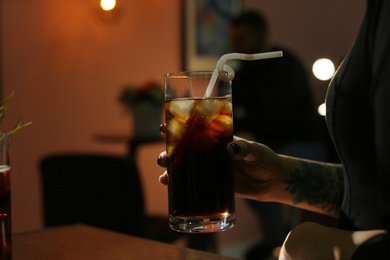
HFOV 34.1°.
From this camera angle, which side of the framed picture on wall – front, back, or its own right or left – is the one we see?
front

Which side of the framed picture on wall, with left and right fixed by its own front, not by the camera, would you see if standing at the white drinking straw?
front

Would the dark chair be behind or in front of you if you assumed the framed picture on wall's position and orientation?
in front

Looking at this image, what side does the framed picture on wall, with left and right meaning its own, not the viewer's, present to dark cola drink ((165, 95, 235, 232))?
front
